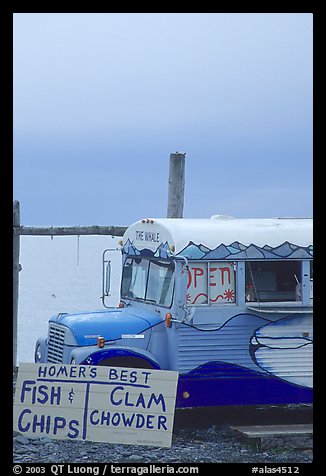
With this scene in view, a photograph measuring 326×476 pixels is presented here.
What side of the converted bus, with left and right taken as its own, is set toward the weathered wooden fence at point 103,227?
right

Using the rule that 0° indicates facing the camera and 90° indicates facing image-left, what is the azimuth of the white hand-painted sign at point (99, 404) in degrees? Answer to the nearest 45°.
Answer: approximately 0°

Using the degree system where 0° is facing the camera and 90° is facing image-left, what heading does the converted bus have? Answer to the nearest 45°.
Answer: approximately 45°

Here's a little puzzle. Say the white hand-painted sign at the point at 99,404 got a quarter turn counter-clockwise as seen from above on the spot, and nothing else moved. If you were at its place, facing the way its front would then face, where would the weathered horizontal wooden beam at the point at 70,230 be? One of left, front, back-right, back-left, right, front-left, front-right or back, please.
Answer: left

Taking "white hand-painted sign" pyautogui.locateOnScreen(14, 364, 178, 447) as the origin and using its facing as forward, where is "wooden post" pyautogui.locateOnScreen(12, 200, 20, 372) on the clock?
The wooden post is roughly at 5 o'clock from the white hand-painted sign.

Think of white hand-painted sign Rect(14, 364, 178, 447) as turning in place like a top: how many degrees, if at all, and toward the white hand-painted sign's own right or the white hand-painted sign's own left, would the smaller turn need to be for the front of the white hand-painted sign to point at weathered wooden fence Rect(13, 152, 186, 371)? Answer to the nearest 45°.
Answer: approximately 180°
